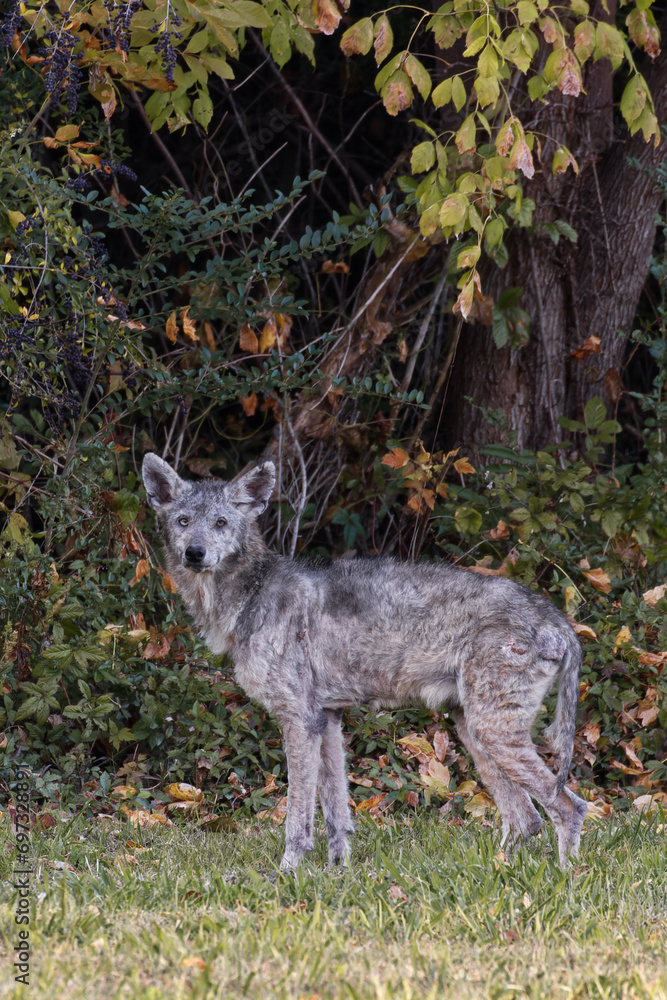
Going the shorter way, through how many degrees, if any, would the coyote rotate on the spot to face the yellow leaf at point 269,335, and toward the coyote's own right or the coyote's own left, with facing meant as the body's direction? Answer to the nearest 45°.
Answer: approximately 90° to the coyote's own right

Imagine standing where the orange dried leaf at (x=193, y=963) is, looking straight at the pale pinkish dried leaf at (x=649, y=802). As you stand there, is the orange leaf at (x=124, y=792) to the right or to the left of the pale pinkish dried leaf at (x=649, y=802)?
left

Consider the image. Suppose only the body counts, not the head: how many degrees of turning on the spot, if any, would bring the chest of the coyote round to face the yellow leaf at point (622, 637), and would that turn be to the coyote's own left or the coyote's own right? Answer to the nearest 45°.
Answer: approximately 135° to the coyote's own right

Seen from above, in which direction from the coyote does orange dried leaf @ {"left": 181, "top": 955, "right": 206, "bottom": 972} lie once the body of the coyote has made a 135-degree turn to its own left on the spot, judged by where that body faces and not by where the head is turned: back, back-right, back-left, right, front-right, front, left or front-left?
front-right

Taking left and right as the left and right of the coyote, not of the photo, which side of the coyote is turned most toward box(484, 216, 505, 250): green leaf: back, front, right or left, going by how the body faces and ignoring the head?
right

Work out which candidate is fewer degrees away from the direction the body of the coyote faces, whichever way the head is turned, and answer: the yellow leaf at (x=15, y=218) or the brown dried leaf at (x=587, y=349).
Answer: the yellow leaf

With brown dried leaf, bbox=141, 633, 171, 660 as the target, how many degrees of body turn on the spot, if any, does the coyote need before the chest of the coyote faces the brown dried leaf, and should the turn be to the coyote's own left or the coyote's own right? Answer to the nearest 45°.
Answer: approximately 45° to the coyote's own right

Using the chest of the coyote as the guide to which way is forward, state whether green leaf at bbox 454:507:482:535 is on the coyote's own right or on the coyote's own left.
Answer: on the coyote's own right

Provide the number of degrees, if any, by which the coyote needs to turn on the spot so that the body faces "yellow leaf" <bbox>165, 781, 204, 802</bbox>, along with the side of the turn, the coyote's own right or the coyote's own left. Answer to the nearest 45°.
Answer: approximately 45° to the coyote's own right

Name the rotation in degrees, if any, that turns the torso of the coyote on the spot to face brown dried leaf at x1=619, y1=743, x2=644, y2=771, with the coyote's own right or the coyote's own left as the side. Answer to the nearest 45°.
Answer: approximately 135° to the coyote's own right

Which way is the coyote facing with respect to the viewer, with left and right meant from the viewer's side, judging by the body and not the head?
facing to the left of the viewer

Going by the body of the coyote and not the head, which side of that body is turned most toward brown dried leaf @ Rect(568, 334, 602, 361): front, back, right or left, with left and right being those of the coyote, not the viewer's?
right
